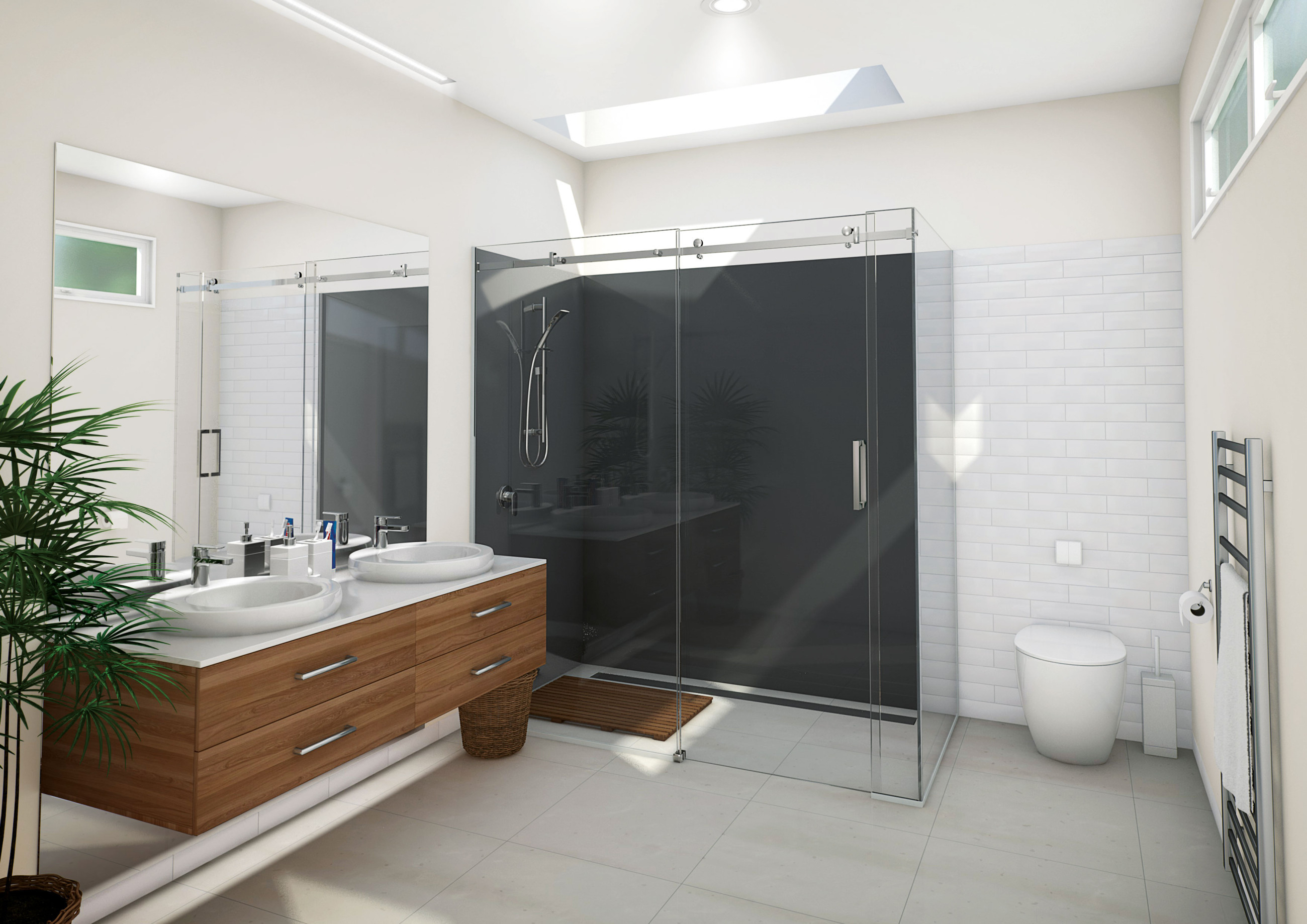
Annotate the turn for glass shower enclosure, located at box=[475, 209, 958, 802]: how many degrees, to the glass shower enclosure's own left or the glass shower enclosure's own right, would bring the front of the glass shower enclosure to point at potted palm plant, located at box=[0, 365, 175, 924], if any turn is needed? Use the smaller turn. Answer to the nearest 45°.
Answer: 0° — it already faces it

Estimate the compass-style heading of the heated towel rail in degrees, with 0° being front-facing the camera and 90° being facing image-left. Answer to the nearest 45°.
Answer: approximately 90°

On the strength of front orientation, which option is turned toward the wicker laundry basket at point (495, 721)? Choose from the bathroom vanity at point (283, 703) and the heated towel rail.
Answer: the heated towel rail

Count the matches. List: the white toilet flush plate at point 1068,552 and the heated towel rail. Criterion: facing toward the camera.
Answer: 1

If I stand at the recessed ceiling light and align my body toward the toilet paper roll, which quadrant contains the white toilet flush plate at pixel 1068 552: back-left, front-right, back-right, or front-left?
front-left

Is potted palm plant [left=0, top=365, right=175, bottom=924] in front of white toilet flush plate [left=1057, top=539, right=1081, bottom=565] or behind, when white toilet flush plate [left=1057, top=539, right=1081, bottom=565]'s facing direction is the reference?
in front

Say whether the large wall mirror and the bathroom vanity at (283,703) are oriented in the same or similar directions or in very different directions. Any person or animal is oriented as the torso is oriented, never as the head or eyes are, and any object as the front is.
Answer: same or similar directions

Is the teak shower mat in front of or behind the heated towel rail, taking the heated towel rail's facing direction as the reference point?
in front

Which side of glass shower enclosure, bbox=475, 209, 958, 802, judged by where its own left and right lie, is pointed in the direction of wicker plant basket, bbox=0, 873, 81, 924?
front

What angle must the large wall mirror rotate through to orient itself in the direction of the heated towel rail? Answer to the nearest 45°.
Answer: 0° — it already faces it

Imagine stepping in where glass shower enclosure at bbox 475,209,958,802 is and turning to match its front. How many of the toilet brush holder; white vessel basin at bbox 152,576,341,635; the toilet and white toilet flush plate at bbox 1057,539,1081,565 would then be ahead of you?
1

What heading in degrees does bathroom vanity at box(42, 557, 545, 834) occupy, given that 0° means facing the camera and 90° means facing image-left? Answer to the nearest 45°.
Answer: approximately 315°

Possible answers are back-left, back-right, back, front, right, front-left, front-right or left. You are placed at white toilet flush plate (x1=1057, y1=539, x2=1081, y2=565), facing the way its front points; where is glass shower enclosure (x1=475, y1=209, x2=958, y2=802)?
front-right

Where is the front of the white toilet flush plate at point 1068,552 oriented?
toward the camera

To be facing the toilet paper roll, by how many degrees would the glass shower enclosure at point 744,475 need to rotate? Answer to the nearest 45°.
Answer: approximately 135° to its left

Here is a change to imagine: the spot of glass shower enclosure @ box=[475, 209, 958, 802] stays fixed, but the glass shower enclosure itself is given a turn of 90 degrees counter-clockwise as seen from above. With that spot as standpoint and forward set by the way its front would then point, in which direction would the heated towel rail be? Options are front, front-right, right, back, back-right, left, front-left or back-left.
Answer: front

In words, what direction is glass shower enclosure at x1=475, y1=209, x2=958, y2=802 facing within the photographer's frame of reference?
facing the viewer and to the left of the viewer

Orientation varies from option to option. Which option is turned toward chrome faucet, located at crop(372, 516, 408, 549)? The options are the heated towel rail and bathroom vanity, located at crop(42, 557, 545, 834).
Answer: the heated towel rail
